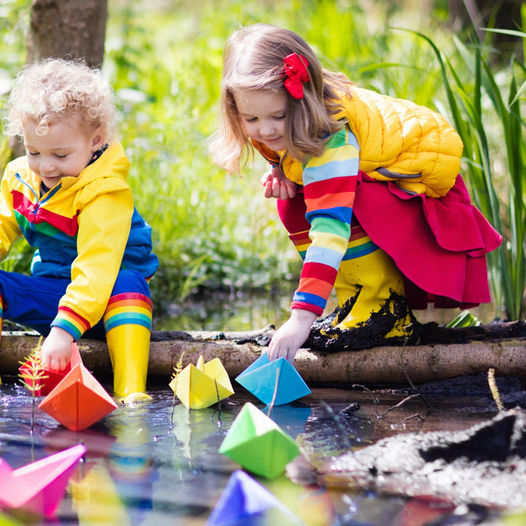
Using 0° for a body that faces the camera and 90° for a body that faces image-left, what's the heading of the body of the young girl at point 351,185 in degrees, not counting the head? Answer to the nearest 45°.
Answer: approximately 45°

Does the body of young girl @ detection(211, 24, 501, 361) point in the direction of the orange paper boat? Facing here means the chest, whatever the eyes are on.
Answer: yes

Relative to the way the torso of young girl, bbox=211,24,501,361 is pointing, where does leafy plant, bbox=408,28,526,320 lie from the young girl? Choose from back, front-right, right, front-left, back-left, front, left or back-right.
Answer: back
